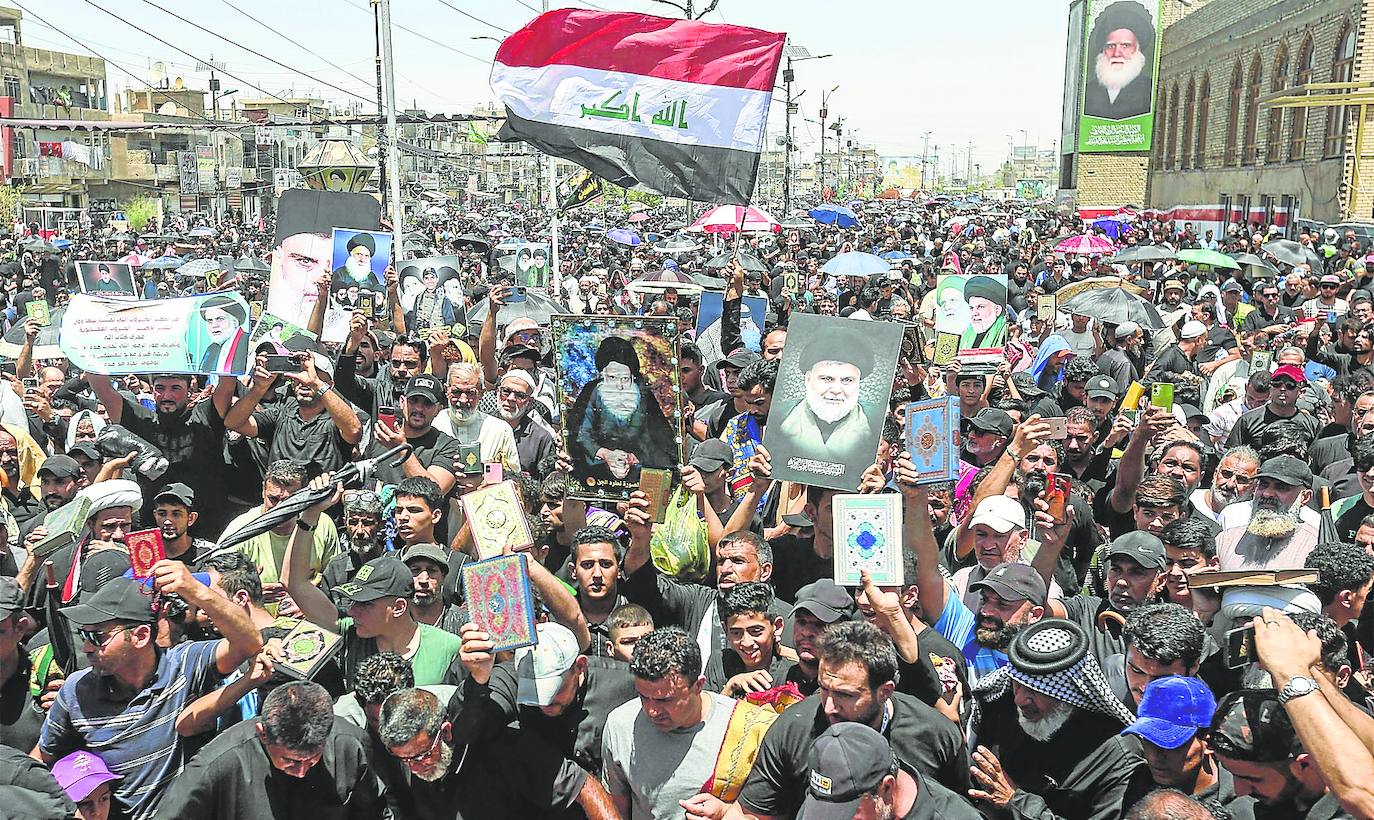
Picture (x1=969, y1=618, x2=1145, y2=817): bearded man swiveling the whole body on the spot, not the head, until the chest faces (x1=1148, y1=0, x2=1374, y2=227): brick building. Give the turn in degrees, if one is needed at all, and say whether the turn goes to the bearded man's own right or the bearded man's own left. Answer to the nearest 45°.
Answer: approximately 135° to the bearded man's own right

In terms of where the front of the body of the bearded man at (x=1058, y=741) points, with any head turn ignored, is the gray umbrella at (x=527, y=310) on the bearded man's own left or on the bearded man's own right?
on the bearded man's own right

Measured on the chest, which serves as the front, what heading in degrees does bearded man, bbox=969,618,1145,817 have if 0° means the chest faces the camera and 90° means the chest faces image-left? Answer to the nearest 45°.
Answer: approximately 45°

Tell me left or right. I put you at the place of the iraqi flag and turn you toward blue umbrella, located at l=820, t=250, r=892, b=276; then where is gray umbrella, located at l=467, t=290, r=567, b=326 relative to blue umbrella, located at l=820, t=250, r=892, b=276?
left

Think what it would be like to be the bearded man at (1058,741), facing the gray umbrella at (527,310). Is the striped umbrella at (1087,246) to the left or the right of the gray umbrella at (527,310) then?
right

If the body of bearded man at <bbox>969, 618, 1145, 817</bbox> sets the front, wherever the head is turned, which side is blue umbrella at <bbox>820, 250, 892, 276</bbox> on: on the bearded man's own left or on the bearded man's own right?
on the bearded man's own right

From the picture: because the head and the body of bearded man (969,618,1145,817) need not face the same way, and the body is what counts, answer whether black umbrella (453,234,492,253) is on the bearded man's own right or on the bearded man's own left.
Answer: on the bearded man's own right

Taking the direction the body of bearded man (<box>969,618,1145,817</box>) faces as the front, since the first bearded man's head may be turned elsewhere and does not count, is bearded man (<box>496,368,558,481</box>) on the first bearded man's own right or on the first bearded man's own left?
on the first bearded man's own right
